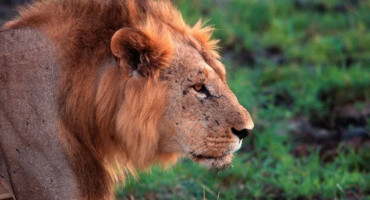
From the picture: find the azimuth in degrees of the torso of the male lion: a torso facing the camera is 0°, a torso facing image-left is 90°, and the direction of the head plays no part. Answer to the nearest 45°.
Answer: approximately 270°
